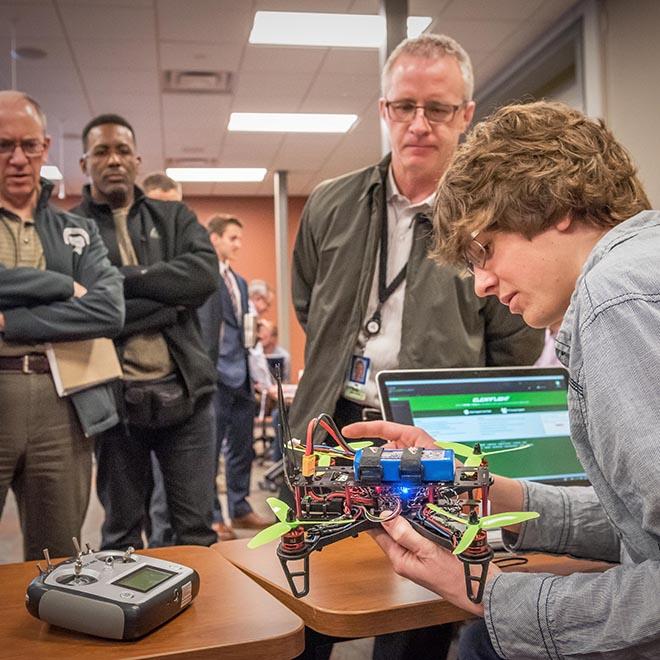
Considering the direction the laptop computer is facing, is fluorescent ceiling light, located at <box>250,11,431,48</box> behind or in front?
behind

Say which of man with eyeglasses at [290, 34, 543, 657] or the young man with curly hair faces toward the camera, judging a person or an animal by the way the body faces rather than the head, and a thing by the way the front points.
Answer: the man with eyeglasses

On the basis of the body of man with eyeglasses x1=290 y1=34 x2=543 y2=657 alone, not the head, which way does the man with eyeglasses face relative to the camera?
toward the camera

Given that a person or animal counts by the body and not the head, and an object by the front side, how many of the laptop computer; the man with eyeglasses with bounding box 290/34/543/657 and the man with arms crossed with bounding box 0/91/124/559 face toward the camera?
3

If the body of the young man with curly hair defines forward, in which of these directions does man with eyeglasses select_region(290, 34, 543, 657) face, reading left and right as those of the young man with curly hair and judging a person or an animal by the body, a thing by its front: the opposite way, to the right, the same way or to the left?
to the left

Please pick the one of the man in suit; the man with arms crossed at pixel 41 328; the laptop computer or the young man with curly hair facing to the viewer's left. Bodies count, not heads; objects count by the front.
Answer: the young man with curly hair

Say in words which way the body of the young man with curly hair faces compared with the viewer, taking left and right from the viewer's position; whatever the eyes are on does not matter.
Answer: facing to the left of the viewer

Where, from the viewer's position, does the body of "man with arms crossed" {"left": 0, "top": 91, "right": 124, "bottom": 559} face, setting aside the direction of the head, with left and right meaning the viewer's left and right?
facing the viewer

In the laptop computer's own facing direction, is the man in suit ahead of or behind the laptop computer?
behind

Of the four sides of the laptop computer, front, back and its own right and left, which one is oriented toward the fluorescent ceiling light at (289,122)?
back

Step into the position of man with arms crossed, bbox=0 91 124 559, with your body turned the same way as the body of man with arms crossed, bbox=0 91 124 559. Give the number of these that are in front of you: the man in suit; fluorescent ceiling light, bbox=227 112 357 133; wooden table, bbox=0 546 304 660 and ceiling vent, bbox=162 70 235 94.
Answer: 1

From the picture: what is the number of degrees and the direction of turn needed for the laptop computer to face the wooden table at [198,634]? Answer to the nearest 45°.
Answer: approximately 45° to its right

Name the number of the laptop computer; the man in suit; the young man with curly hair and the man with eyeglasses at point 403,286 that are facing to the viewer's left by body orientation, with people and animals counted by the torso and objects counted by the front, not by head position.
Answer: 1

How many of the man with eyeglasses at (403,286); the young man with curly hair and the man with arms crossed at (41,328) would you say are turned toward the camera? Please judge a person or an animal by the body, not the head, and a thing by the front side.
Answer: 2

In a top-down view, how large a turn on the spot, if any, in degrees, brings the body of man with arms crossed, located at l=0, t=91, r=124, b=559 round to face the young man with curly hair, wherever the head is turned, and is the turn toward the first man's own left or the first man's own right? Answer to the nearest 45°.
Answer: approximately 45° to the first man's own left
